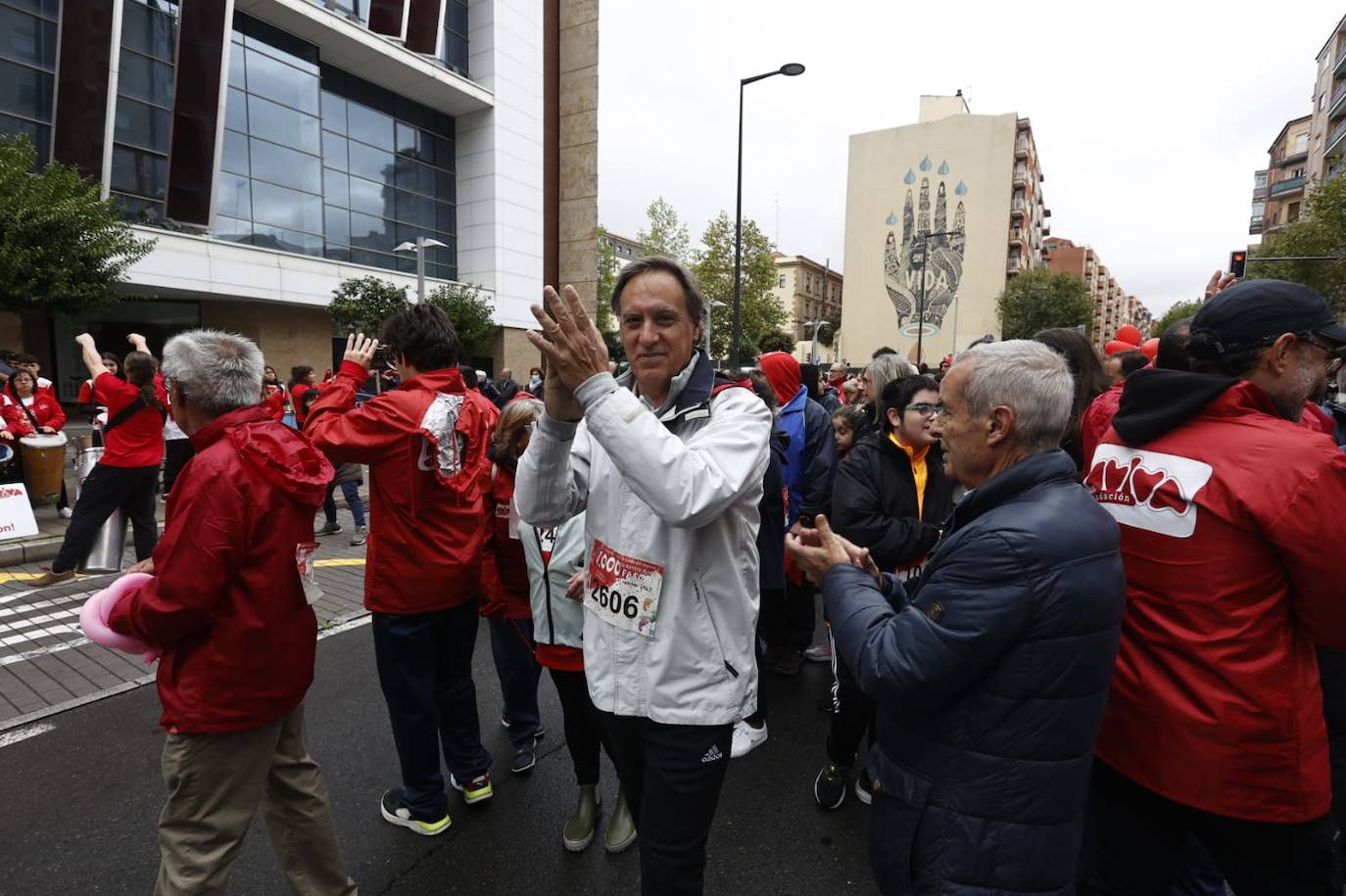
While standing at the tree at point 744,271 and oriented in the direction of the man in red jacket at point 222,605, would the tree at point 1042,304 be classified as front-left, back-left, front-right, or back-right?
back-left

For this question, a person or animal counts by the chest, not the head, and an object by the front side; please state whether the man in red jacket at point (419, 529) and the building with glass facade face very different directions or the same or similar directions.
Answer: very different directions

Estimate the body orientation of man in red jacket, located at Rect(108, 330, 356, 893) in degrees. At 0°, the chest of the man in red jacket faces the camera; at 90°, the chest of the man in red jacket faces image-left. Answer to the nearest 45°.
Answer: approximately 135°

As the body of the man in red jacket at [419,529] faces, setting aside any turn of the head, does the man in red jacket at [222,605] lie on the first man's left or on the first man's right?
on the first man's left

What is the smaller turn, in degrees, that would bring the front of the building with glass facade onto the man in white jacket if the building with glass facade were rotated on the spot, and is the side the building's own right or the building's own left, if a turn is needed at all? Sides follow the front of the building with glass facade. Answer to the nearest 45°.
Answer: approximately 45° to the building's own right

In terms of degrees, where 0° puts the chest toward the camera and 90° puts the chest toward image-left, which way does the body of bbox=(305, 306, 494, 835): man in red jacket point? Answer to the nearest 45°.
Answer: approximately 135°

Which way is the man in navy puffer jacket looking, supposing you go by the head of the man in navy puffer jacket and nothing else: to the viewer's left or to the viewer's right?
to the viewer's left

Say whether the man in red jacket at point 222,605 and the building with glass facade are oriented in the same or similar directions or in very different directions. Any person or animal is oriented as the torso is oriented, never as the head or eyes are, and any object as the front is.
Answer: very different directions
